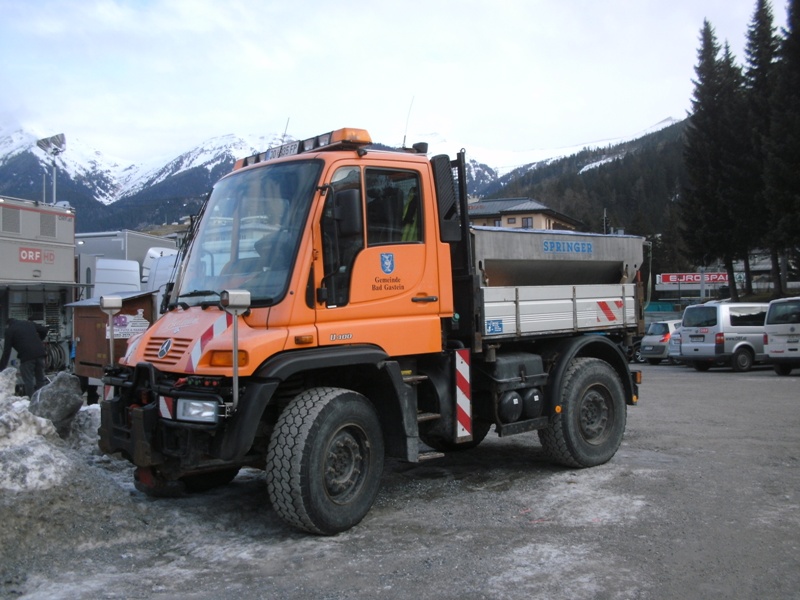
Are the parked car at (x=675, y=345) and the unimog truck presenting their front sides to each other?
no

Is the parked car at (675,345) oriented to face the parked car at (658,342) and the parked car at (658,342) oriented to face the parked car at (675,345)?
no

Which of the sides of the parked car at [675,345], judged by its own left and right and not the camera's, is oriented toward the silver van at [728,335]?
right

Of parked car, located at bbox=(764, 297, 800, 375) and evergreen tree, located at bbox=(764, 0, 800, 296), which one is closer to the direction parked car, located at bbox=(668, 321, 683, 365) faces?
the evergreen tree

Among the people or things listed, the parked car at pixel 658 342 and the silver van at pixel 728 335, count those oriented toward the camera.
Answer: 0

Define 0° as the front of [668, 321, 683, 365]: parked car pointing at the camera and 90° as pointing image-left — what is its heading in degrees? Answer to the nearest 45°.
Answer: approximately 225°

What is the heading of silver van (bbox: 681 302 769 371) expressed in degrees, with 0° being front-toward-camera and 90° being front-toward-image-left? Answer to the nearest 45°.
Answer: approximately 225°

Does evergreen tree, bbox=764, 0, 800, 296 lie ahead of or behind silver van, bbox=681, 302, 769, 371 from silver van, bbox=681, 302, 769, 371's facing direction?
ahead

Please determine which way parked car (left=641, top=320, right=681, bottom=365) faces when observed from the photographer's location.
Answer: facing away from the viewer and to the right of the viewer

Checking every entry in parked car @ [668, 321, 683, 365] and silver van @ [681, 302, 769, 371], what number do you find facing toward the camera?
0

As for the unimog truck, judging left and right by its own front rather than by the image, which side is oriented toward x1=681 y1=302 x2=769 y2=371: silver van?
back

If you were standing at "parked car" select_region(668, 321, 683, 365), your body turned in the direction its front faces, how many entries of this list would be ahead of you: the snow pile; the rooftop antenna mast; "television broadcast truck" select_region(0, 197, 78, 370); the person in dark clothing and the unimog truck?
0

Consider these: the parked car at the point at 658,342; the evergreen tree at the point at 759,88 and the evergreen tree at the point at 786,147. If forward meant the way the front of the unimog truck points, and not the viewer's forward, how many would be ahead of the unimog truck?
0

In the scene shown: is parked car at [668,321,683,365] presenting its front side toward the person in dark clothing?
no

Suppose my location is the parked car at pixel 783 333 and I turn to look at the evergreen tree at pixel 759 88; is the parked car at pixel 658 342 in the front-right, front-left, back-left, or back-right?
front-left

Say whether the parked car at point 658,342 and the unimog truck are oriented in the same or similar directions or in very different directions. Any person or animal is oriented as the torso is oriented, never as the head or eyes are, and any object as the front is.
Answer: very different directions

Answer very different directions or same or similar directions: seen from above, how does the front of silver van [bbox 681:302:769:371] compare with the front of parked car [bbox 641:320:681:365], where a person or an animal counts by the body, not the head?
same or similar directions

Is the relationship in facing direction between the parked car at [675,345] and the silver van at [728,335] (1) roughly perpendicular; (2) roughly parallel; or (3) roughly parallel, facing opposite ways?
roughly parallel

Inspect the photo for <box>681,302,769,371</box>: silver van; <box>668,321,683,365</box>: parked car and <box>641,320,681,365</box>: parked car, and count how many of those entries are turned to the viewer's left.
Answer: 0

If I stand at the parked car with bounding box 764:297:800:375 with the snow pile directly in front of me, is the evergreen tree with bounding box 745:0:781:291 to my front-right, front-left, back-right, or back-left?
back-right
